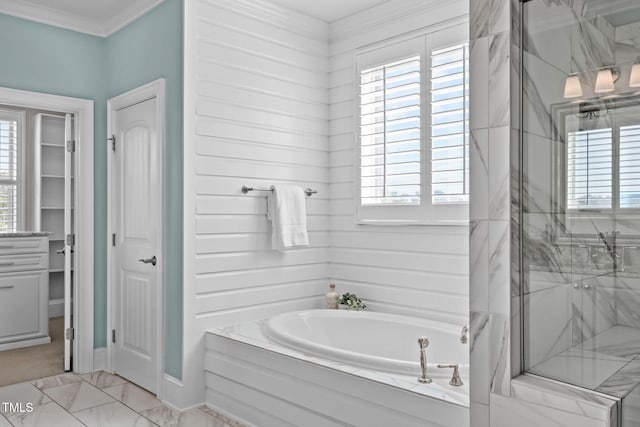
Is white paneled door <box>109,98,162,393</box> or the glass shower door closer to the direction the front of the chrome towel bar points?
the glass shower door

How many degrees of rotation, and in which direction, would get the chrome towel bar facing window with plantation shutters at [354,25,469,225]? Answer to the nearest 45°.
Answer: approximately 45° to its left

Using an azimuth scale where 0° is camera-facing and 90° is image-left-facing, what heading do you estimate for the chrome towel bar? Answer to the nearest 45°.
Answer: approximately 315°
